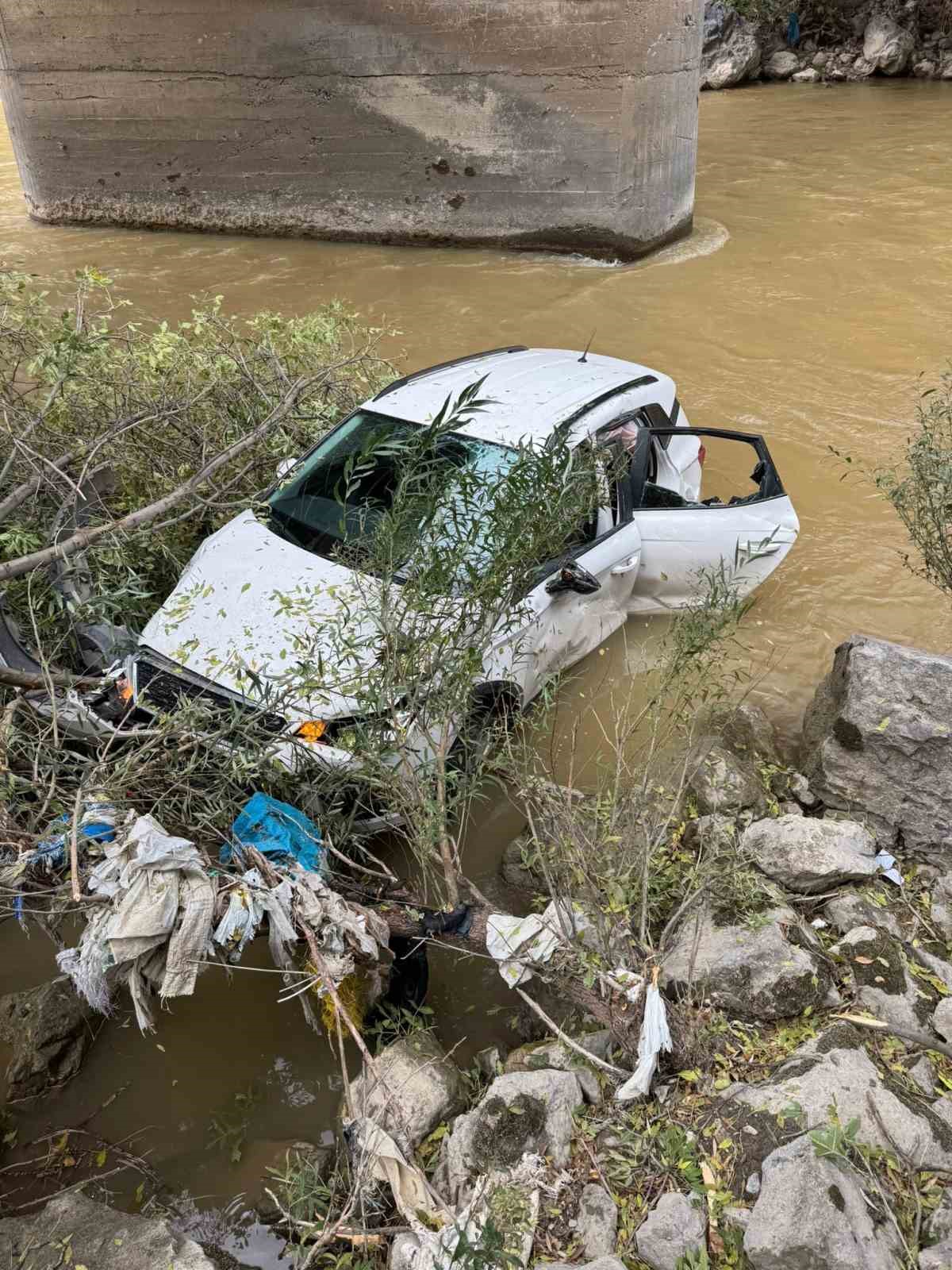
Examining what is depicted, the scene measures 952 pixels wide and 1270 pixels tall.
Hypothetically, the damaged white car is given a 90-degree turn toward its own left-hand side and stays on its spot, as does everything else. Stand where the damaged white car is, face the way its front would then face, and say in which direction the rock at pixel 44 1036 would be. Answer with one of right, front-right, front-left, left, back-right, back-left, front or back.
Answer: right

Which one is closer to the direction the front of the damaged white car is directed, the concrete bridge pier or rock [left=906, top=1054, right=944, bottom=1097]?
the rock

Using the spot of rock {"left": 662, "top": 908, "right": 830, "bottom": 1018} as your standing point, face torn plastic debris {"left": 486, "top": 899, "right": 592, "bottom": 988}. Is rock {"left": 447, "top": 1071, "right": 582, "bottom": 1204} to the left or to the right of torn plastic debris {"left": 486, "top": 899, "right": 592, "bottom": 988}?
left

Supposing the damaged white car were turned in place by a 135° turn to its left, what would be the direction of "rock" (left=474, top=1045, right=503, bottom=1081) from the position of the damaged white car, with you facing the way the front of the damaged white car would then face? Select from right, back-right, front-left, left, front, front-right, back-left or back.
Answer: right

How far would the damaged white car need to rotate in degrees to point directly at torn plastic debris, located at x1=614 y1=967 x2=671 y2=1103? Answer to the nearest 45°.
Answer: approximately 45° to its left

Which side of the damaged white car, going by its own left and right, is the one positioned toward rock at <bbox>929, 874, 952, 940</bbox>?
left

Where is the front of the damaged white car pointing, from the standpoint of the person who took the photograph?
facing the viewer and to the left of the viewer

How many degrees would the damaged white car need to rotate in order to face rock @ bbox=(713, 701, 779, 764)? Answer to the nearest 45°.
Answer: approximately 90° to its left

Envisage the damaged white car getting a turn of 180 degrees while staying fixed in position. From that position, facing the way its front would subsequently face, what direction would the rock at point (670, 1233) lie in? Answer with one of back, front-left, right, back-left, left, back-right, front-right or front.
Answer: back-right

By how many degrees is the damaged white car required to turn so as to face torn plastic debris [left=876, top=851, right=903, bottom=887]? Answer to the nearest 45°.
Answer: approximately 90° to its left

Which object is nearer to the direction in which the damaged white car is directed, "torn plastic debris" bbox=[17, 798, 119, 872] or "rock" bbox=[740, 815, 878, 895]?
the torn plastic debris

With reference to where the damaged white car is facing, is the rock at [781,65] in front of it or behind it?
behind

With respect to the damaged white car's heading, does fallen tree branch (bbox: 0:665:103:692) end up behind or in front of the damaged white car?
in front

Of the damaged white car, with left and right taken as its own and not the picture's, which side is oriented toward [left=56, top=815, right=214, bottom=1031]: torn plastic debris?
front

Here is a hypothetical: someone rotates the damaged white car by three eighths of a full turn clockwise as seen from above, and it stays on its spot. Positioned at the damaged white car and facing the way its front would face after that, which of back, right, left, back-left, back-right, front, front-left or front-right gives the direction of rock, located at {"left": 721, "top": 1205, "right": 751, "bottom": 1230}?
back

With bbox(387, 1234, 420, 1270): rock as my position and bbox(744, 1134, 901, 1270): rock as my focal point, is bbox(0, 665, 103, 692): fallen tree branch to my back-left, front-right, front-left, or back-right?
back-left

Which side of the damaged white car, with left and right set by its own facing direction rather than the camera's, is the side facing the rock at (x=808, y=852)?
left

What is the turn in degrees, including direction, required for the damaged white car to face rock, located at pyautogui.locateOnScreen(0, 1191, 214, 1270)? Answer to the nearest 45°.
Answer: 0° — it already faces it

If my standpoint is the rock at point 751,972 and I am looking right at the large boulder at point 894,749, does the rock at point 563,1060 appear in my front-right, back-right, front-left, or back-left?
back-left

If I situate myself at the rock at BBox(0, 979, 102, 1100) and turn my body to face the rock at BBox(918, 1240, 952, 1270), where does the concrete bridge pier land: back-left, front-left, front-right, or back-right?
back-left
